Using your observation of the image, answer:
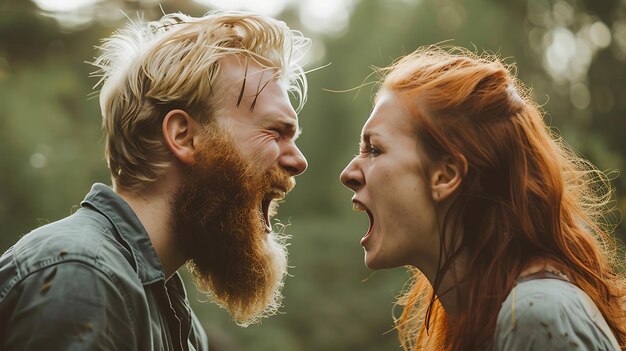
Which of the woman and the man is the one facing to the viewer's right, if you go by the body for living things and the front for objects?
the man

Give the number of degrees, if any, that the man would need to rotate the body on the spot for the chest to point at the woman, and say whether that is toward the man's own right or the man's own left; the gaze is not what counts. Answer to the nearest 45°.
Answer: approximately 45° to the man's own right

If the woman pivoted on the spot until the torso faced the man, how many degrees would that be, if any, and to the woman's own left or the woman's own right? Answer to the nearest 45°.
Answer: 0° — they already face them

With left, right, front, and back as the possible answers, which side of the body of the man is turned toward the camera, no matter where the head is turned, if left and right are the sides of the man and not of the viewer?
right

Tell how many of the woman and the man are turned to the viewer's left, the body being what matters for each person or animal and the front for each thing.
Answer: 1

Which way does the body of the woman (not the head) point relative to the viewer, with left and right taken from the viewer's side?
facing to the left of the viewer

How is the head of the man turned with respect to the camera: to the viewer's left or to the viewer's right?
to the viewer's right

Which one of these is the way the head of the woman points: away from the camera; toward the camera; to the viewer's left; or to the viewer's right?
to the viewer's left
